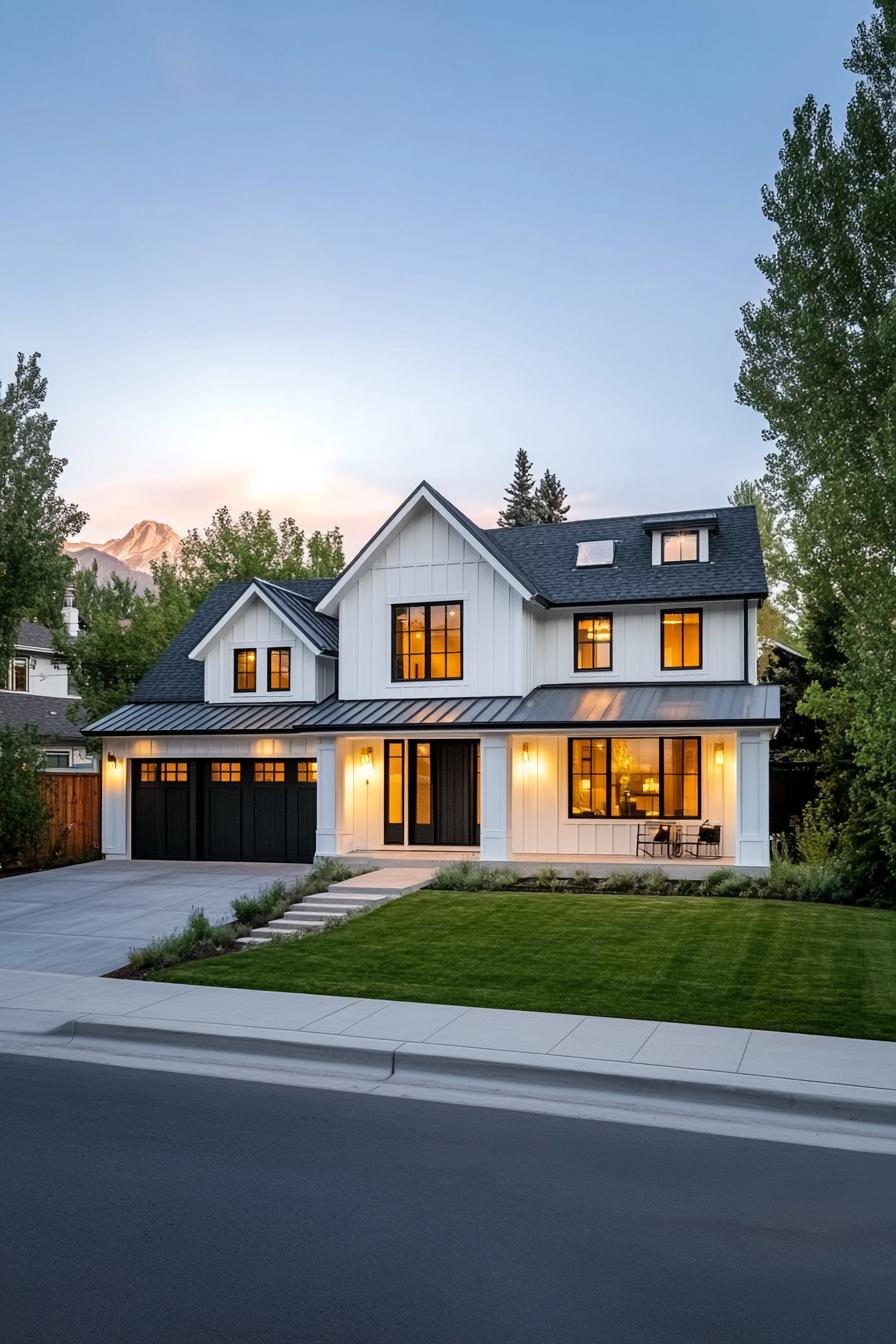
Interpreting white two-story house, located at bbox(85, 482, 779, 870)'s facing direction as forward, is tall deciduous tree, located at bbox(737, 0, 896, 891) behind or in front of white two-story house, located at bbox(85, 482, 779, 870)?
in front

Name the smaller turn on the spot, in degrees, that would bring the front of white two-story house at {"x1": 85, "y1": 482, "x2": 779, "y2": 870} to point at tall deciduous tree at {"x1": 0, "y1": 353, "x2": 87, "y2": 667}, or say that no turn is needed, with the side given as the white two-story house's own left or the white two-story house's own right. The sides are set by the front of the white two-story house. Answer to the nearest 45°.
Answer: approximately 90° to the white two-story house's own right

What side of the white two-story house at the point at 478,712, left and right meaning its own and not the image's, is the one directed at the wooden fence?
right

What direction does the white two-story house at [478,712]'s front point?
toward the camera

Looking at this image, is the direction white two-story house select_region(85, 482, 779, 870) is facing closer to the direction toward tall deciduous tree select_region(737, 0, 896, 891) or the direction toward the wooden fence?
the tall deciduous tree
